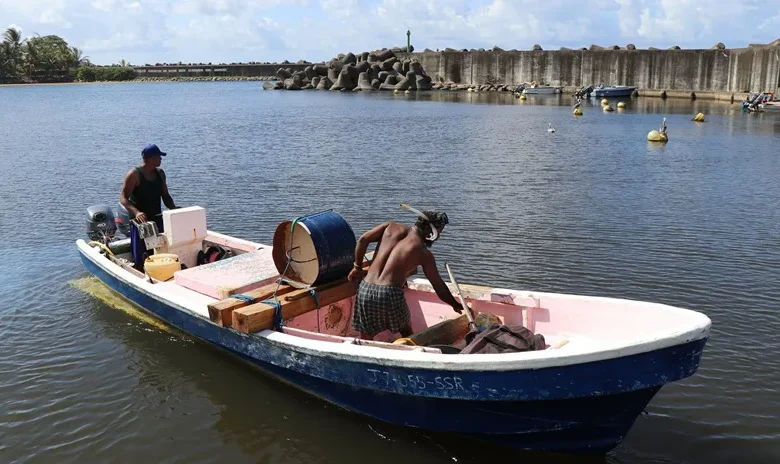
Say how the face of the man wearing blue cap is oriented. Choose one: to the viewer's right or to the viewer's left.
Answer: to the viewer's right

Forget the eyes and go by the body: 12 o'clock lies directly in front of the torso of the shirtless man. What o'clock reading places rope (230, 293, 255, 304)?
The rope is roughly at 8 o'clock from the shirtless man.

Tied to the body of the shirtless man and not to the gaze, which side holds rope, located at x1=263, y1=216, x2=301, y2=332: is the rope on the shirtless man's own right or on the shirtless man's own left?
on the shirtless man's own left

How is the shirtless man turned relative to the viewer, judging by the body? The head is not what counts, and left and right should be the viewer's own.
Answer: facing away from the viewer and to the right of the viewer

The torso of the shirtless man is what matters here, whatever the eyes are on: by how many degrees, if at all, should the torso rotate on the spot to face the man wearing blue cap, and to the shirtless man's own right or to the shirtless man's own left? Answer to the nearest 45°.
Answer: approximately 90° to the shirtless man's own left

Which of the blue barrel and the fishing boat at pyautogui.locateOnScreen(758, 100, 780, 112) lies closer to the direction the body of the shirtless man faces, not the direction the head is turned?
the fishing boat

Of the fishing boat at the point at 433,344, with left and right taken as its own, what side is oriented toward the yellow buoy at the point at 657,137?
left

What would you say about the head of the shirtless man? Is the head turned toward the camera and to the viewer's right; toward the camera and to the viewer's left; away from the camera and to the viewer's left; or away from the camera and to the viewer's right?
away from the camera and to the viewer's right

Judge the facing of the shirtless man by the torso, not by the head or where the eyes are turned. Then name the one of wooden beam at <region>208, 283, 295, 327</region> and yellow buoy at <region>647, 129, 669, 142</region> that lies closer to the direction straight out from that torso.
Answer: the yellow buoy

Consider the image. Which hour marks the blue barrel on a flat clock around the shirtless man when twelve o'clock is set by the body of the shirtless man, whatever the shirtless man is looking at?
The blue barrel is roughly at 9 o'clock from the shirtless man.

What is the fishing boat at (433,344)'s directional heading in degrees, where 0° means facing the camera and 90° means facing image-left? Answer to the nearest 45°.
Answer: approximately 315°

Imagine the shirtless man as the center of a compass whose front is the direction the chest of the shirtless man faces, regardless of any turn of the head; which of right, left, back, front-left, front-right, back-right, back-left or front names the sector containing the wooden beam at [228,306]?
back-left
